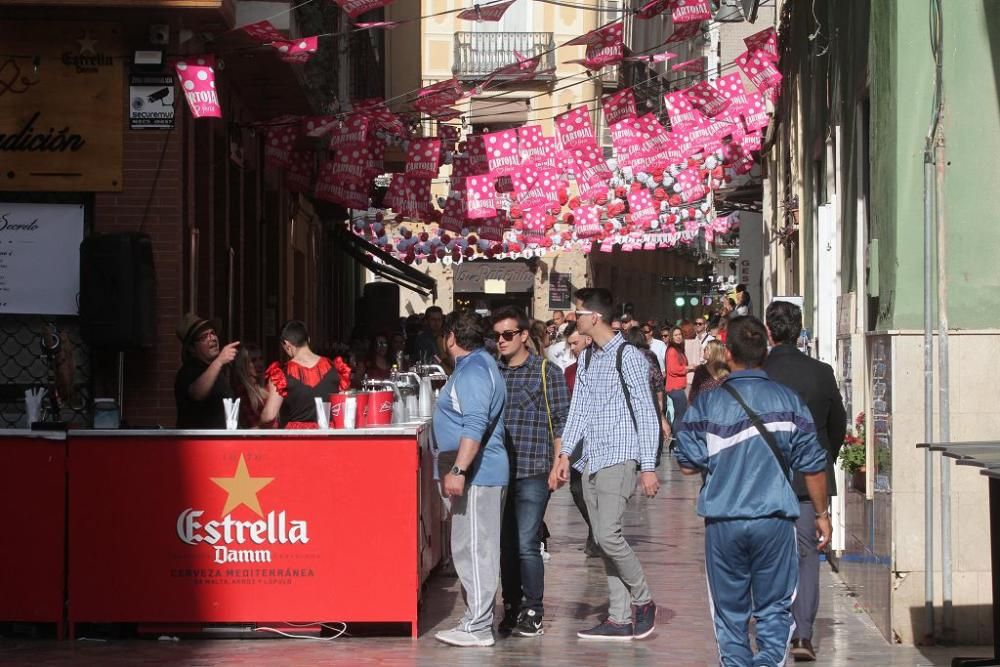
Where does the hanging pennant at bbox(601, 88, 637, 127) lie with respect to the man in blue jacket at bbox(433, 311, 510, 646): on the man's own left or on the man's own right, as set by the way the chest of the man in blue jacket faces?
on the man's own right

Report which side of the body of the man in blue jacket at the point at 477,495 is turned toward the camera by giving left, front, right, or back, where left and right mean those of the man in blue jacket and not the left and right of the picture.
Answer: left

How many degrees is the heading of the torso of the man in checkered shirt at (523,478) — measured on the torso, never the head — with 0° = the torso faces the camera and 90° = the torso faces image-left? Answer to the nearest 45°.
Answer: approximately 45°

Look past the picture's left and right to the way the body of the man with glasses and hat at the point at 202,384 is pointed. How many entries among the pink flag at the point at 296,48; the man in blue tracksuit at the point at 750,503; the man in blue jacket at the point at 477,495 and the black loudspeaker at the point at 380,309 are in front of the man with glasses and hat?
2

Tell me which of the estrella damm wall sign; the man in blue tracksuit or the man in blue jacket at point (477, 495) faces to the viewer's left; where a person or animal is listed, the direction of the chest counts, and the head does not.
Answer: the man in blue jacket

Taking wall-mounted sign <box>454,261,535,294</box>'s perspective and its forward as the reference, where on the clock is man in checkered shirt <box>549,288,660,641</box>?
The man in checkered shirt is roughly at 12 o'clock from the wall-mounted sign.

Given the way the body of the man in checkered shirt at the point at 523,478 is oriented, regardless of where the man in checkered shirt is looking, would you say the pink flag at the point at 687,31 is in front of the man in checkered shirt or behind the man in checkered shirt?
behind

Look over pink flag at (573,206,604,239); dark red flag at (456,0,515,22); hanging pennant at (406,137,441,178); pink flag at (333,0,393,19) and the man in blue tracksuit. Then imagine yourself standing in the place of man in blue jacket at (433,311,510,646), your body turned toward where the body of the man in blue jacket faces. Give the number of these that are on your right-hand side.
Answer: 4
